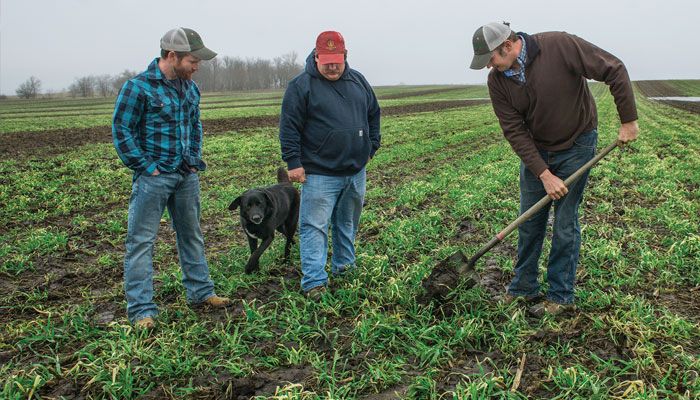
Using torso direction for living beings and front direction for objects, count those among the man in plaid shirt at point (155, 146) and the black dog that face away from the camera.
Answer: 0

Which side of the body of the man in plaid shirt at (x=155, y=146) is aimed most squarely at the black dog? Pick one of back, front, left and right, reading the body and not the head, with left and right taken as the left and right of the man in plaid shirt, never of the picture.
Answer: left

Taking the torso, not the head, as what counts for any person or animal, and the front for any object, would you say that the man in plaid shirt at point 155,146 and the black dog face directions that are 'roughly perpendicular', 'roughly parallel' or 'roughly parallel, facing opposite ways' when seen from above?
roughly perpendicular

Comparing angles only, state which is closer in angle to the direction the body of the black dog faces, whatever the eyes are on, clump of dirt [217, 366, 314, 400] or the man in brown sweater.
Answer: the clump of dirt

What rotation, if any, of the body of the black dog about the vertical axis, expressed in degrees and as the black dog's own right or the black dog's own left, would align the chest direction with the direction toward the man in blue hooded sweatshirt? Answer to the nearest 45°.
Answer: approximately 90° to the black dog's own left

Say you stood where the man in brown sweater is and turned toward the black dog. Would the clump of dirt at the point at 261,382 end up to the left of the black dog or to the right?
left

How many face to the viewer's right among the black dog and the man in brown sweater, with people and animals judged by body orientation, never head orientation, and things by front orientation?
0

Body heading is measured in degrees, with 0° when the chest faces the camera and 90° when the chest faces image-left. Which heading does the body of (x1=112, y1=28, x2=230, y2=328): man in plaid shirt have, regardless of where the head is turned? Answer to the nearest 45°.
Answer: approximately 315°

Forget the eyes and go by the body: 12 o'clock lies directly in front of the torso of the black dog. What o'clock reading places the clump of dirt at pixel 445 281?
The clump of dirt is roughly at 9 o'clock from the black dog.

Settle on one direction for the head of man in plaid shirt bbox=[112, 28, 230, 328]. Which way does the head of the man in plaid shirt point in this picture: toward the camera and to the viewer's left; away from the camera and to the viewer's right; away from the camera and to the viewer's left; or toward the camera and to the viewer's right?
toward the camera and to the viewer's right

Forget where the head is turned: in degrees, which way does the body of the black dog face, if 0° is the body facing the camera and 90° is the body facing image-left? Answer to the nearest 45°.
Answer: approximately 45°

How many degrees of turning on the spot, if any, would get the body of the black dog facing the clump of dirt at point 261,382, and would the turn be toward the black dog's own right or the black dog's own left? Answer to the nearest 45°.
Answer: approximately 45° to the black dog's own left

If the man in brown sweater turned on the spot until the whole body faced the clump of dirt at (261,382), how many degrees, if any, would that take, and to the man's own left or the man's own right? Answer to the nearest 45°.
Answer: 0° — they already face it

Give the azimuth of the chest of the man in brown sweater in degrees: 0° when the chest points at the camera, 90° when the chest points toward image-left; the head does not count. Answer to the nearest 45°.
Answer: approximately 45°
